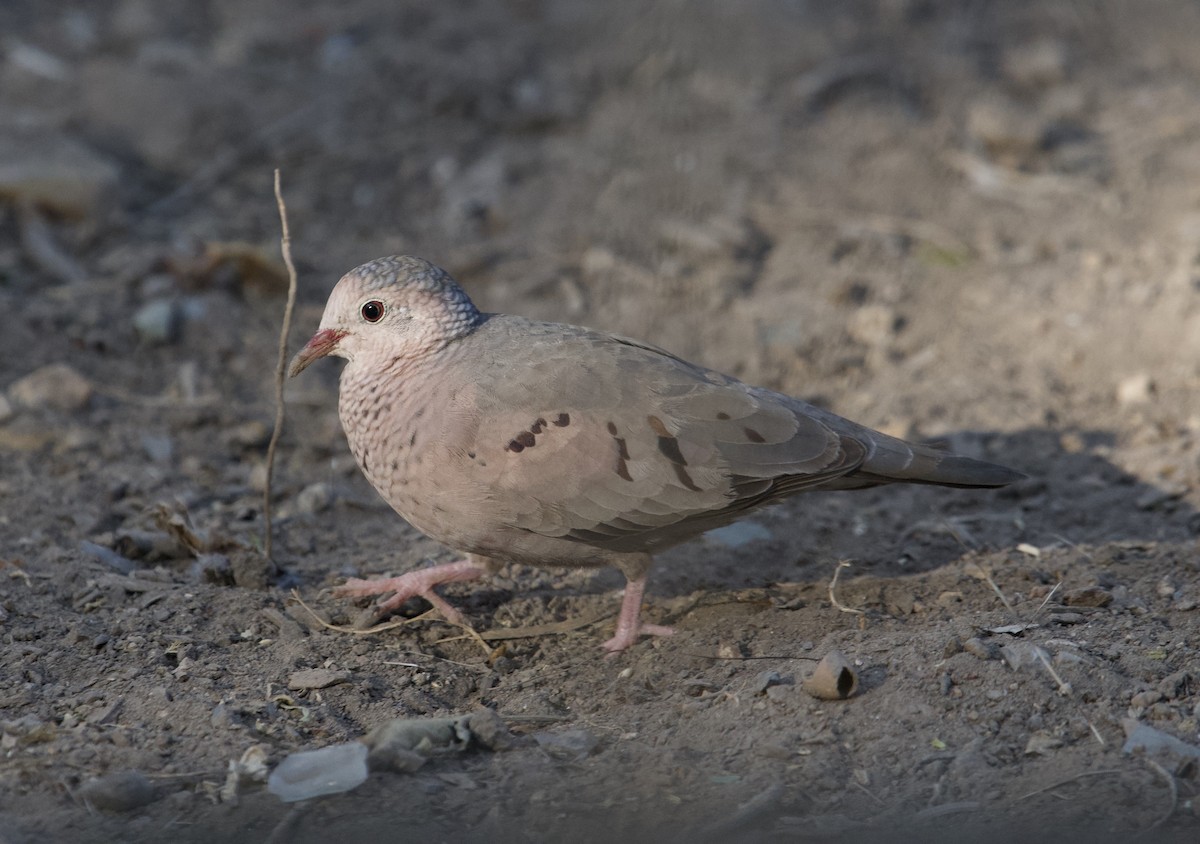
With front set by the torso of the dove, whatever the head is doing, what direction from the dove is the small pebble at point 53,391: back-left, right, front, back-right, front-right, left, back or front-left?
front-right

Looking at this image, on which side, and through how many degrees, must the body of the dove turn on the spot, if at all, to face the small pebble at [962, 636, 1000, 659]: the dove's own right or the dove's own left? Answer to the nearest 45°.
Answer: approximately 135° to the dove's own left

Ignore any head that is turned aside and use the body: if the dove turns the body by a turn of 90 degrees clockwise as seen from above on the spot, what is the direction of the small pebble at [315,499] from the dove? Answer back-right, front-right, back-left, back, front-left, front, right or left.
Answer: front-left

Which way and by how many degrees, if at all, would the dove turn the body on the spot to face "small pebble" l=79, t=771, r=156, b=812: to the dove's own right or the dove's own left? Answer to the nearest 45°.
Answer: approximately 45° to the dove's own left

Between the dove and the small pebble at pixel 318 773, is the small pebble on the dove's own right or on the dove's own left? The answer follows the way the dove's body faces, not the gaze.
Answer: on the dove's own left

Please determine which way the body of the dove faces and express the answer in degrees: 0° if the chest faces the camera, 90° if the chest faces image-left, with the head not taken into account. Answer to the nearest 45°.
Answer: approximately 90°

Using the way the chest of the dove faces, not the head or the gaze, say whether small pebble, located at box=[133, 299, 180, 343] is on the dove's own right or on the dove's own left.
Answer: on the dove's own right

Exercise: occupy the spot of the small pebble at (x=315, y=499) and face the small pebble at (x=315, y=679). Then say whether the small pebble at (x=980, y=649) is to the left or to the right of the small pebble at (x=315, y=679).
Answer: left

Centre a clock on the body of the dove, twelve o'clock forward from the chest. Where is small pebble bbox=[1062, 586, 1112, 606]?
The small pebble is roughly at 6 o'clock from the dove.
